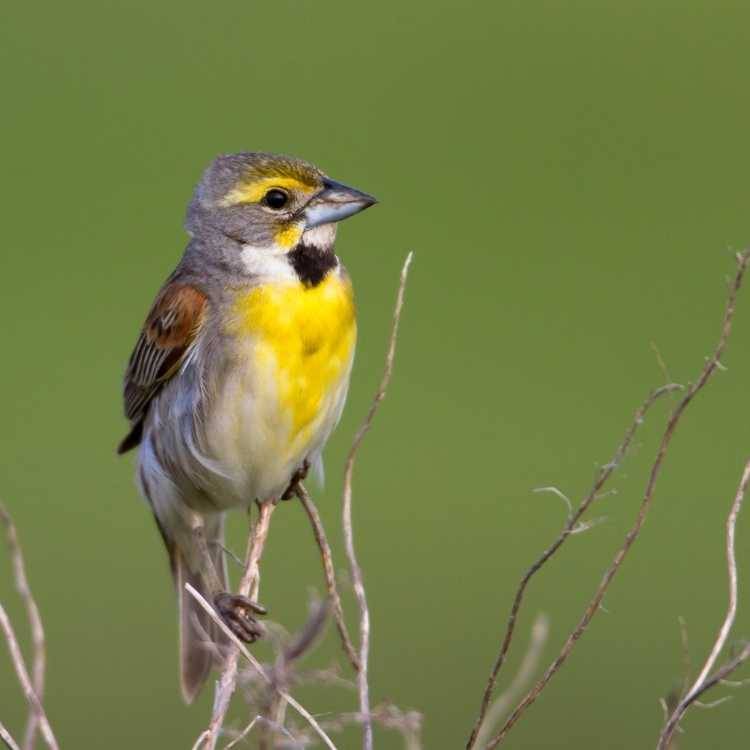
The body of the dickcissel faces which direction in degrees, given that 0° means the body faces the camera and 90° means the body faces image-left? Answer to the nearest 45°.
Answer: approximately 315°

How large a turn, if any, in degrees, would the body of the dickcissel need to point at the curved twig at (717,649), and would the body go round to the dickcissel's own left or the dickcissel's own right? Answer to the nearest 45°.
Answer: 0° — it already faces it
